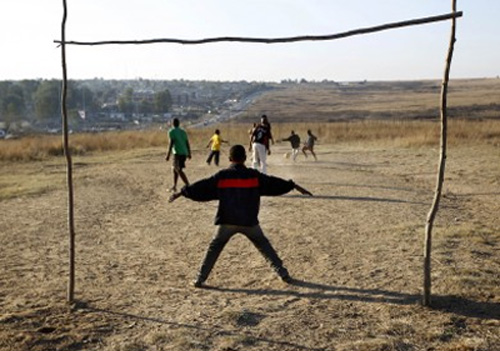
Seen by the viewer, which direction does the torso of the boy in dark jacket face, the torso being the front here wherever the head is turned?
away from the camera

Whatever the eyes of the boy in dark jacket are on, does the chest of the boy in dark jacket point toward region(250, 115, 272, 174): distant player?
yes
